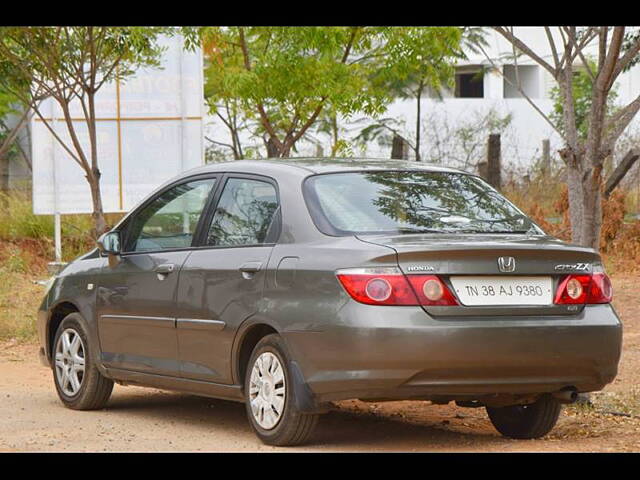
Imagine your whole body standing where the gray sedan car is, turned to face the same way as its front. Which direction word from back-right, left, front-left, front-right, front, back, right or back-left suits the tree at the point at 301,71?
front-right

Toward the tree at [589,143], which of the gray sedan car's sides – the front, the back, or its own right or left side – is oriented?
right

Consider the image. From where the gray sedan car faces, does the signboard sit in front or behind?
in front

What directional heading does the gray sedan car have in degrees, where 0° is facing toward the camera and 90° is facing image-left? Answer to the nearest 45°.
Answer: approximately 135°

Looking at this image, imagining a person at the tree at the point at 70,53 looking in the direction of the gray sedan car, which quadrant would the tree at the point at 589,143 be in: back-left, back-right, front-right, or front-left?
front-left
